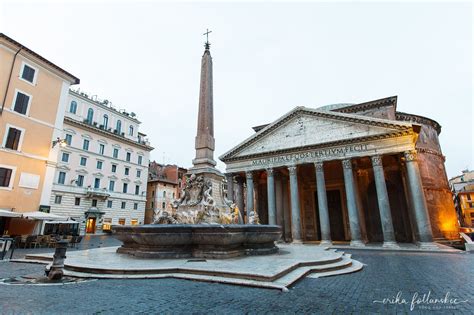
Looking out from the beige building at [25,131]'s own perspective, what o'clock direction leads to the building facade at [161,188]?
The building facade is roughly at 9 o'clock from the beige building.

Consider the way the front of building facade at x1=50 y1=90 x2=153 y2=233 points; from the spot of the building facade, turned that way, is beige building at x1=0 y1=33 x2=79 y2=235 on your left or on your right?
on your right

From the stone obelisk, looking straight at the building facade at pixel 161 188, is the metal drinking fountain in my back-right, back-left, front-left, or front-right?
back-left

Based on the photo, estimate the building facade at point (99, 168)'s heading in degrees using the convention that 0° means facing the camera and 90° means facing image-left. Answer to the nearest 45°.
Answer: approximately 315°

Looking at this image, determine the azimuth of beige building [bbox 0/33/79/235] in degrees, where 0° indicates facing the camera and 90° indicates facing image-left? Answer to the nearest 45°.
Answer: approximately 315°

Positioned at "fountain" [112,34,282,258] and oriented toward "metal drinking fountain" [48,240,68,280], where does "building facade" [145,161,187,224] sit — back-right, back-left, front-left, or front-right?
back-right

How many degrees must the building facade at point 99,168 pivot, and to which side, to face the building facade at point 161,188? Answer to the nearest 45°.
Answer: approximately 90° to its left

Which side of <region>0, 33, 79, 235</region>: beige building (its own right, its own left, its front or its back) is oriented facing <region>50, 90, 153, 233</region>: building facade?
left

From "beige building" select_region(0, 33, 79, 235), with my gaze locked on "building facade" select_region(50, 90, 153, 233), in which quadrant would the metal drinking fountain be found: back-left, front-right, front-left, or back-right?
back-right

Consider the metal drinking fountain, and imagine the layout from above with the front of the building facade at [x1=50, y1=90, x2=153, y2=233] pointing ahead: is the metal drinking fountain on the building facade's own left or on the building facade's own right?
on the building facade's own right

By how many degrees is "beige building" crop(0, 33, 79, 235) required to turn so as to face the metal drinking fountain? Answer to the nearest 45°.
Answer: approximately 45° to its right
